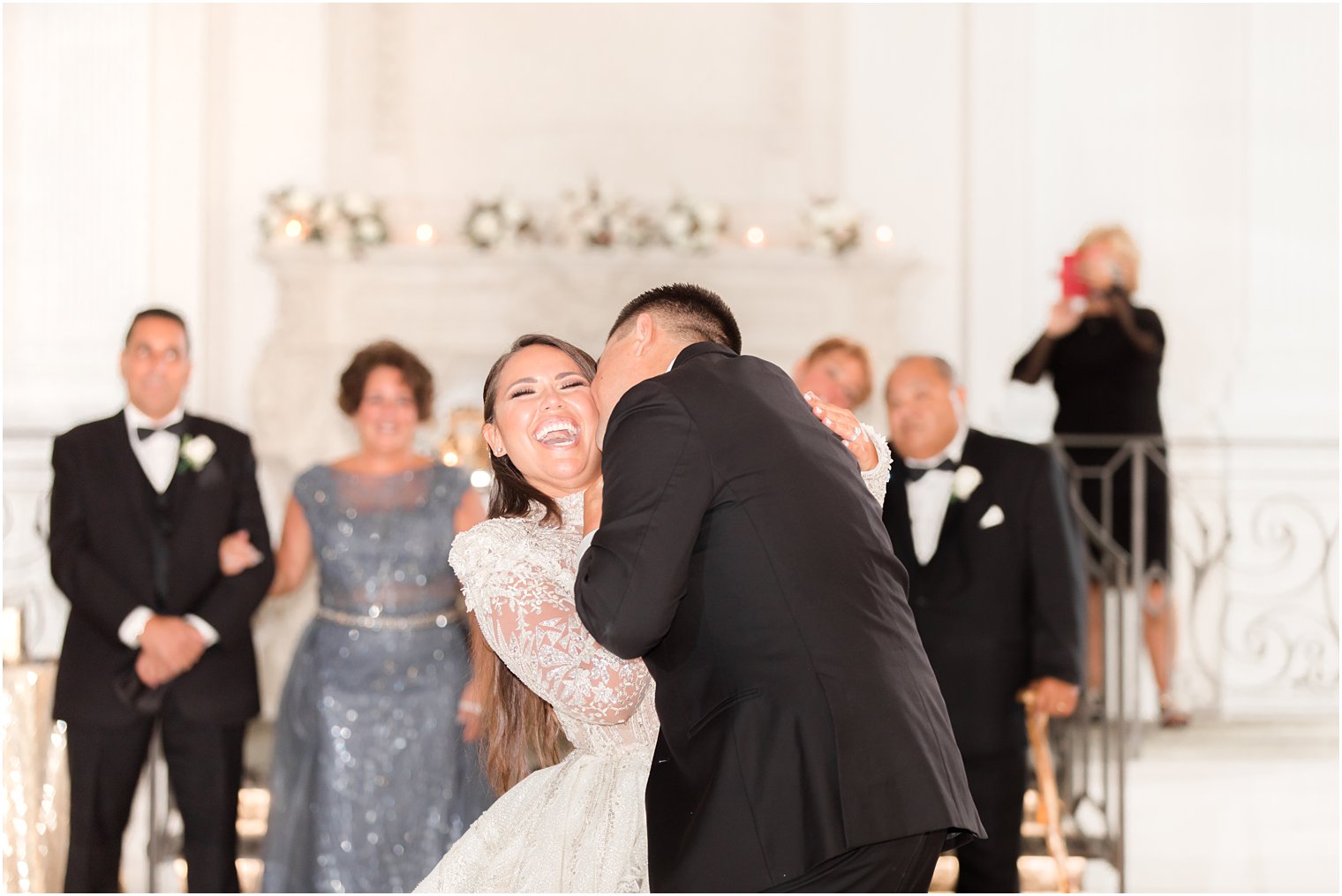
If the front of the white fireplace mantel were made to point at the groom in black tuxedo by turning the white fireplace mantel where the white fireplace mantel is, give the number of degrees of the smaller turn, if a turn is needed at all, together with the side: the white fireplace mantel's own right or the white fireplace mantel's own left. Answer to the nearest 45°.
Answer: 0° — it already faces them

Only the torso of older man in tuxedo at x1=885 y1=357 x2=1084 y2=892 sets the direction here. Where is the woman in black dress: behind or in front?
behind

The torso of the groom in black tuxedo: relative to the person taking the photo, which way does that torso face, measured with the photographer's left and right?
facing away from the viewer and to the left of the viewer

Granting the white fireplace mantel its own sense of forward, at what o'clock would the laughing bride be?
The laughing bride is roughly at 12 o'clock from the white fireplace mantel.

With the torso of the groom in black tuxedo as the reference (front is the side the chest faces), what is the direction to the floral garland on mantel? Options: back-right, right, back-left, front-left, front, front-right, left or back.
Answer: front-right

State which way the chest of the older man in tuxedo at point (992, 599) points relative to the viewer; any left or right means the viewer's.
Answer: facing the viewer and to the left of the viewer

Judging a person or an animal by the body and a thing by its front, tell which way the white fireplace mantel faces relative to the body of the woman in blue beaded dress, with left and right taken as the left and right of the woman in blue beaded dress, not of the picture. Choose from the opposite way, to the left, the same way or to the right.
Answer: the same way

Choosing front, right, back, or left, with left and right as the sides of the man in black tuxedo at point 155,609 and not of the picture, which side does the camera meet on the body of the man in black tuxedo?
front

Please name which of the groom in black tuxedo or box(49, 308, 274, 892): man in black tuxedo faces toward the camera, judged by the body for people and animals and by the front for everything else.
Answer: the man in black tuxedo

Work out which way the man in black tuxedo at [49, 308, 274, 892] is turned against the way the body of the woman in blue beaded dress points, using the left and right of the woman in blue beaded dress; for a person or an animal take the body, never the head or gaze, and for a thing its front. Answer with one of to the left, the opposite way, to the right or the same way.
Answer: the same way

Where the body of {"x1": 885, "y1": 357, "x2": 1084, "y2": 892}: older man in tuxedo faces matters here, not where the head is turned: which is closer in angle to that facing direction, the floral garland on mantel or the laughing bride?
the laughing bride

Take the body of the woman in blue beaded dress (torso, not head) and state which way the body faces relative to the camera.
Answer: toward the camera

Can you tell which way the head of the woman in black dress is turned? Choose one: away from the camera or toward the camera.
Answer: toward the camera

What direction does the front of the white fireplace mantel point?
toward the camera

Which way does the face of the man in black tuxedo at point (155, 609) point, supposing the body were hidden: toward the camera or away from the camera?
toward the camera

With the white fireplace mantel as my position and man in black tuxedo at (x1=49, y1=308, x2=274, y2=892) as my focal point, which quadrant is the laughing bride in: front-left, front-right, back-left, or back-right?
front-left

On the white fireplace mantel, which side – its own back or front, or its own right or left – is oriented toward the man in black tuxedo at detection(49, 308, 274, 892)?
front

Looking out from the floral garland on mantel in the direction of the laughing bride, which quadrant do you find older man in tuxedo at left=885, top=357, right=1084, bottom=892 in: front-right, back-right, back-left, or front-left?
front-left

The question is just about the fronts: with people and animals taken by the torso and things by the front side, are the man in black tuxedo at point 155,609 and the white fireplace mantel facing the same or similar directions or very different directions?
same or similar directions

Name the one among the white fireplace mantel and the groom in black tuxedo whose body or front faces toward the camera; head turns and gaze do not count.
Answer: the white fireplace mantel
